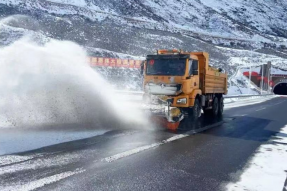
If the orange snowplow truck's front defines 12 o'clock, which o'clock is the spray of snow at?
The spray of snow is roughly at 1 o'clock from the orange snowplow truck.

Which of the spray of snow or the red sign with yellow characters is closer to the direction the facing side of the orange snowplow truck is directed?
the spray of snow

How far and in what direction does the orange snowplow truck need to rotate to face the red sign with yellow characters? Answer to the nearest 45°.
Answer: approximately 135° to its right

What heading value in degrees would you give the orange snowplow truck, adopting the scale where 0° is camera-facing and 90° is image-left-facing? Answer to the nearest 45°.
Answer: approximately 45°
